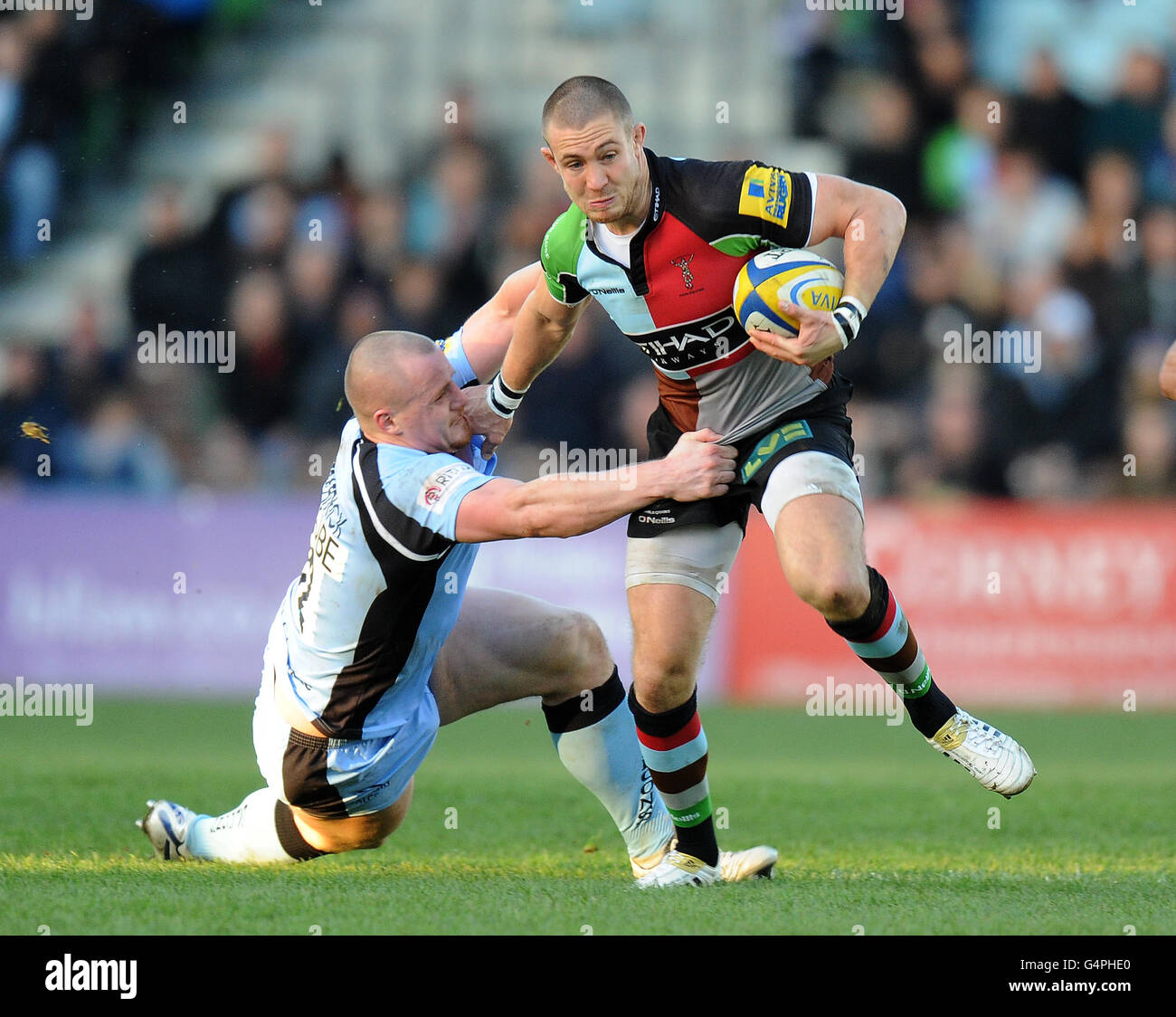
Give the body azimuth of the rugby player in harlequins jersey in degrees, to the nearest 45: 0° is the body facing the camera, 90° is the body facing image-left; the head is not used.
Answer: approximately 0°

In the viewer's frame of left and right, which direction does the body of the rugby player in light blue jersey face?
facing to the right of the viewer

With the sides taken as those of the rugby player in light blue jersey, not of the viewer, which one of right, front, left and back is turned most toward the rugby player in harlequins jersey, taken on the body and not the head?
front

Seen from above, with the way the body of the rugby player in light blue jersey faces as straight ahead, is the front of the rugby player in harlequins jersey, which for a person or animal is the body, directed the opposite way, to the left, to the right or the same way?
to the right

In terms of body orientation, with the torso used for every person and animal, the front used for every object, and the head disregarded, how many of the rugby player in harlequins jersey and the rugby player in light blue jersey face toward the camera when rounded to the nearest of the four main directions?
1

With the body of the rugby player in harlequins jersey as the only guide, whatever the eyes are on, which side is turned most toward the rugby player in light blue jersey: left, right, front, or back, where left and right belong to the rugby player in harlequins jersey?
right
